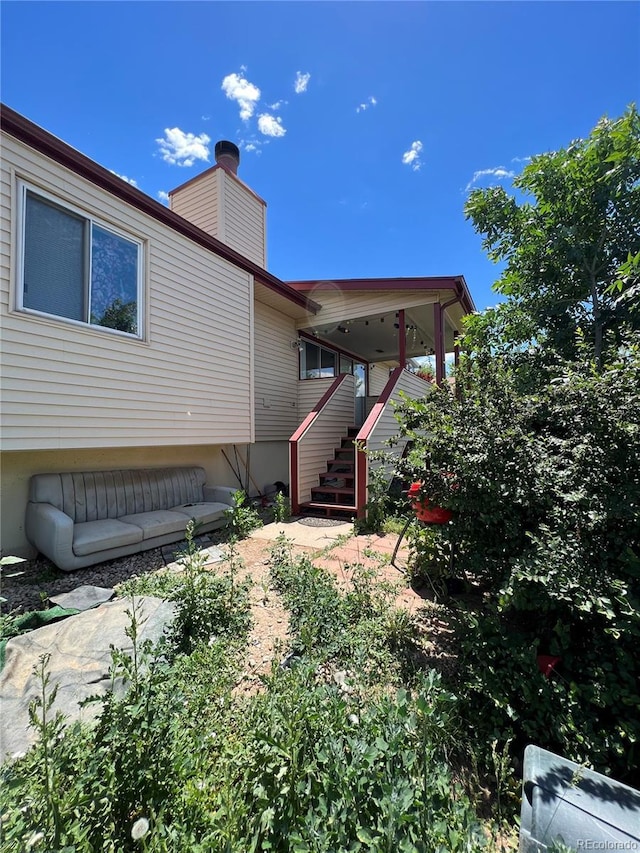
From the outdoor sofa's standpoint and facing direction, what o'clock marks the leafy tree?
The leafy tree is roughly at 12 o'clock from the outdoor sofa.

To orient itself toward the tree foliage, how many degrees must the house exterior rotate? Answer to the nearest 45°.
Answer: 0° — it already faces it

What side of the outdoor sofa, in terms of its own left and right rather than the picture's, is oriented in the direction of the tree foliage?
front

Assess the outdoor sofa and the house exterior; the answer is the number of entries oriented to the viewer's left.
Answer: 0

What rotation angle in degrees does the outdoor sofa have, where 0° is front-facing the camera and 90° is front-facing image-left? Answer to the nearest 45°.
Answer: approximately 315°

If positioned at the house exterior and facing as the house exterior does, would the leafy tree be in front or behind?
in front

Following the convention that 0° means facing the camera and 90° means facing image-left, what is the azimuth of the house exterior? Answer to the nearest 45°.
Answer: approximately 315°
